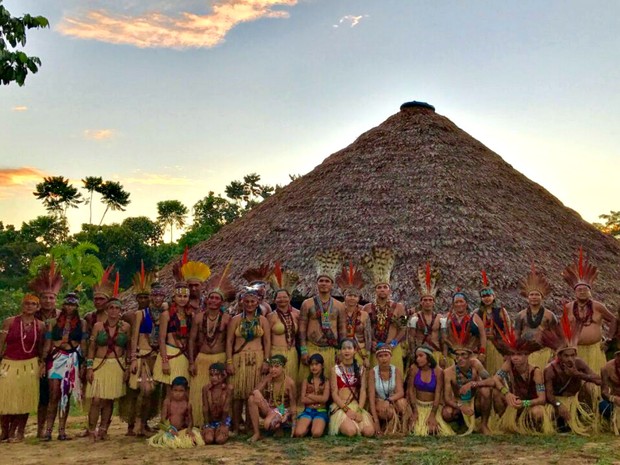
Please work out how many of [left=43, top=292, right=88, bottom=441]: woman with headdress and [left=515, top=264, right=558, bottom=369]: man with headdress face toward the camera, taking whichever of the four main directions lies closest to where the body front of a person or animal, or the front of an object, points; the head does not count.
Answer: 2

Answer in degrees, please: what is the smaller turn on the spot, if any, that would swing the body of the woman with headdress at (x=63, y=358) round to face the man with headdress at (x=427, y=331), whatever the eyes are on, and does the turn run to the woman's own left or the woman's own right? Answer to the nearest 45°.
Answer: approximately 90° to the woman's own left

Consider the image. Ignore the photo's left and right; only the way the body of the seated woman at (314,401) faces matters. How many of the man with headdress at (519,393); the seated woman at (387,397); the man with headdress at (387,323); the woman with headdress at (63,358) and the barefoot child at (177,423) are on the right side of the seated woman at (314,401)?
2

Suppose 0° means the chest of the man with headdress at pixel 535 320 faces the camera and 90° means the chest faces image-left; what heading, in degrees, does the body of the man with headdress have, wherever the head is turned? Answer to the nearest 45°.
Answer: approximately 0°

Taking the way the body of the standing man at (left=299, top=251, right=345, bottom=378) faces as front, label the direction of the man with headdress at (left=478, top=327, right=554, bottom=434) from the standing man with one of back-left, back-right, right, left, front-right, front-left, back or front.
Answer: left

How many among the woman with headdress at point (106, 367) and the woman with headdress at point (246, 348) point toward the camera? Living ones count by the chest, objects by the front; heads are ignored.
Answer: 2

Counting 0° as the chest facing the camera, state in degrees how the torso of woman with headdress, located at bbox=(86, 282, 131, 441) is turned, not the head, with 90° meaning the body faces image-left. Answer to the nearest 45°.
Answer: approximately 0°

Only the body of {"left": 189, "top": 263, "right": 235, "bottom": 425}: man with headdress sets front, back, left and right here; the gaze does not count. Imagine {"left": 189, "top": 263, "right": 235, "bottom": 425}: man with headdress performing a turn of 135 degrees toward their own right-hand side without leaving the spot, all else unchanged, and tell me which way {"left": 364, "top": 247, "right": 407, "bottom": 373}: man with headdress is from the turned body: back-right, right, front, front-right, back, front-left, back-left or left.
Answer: back-right

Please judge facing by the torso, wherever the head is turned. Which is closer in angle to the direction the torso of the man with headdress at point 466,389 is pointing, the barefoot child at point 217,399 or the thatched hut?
the barefoot child

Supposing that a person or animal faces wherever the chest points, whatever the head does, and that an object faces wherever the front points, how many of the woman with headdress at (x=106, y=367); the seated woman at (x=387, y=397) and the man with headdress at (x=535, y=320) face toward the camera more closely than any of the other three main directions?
3
